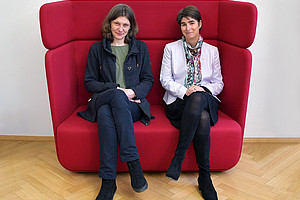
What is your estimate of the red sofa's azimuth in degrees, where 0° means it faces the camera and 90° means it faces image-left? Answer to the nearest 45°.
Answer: approximately 0°
